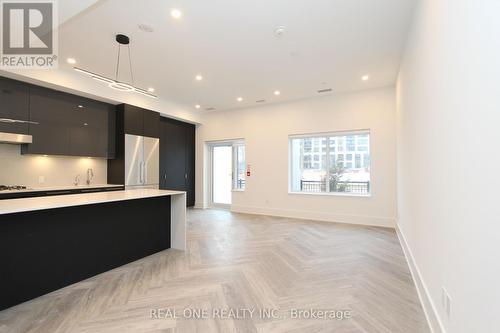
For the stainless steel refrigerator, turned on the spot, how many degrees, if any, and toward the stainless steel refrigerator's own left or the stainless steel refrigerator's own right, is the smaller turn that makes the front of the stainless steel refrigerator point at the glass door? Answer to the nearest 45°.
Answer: approximately 90° to the stainless steel refrigerator's own left

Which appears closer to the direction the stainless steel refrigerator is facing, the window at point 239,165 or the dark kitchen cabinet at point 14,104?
the window

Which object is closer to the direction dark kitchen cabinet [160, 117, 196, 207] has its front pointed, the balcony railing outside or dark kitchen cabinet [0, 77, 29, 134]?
the balcony railing outside

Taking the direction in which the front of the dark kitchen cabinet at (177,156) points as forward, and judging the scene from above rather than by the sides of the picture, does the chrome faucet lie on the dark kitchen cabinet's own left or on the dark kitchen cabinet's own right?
on the dark kitchen cabinet's own right

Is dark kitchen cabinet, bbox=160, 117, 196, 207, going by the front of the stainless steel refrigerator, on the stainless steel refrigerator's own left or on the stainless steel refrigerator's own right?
on the stainless steel refrigerator's own left

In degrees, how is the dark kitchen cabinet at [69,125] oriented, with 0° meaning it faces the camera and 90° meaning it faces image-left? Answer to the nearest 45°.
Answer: approximately 315°

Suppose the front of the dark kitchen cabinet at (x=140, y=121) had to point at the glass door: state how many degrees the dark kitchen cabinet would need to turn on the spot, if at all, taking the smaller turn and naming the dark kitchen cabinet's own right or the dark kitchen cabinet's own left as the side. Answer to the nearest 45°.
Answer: approximately 90° to the dark kitchen cabinet's own left

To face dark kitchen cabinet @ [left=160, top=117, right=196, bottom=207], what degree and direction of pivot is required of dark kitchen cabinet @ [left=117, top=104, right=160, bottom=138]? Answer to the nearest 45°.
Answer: approximately 90° to its left

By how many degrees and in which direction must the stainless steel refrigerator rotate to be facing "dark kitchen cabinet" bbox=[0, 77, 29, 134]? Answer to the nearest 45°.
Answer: approximately 90° to its right

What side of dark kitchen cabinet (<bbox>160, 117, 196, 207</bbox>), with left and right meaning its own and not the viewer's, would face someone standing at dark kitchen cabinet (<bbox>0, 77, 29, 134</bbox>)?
right

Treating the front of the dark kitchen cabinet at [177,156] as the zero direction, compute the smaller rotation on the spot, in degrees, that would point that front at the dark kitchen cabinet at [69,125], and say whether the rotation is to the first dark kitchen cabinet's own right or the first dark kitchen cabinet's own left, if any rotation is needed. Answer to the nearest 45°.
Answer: approximately 90° to the first dark kitchen cabinet's own right

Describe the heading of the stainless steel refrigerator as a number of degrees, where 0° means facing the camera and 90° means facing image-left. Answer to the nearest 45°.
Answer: approximately 315°

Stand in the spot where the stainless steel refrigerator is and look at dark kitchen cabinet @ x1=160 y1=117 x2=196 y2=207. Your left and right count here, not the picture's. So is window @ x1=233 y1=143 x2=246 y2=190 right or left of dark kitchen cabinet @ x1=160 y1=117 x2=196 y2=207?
right
